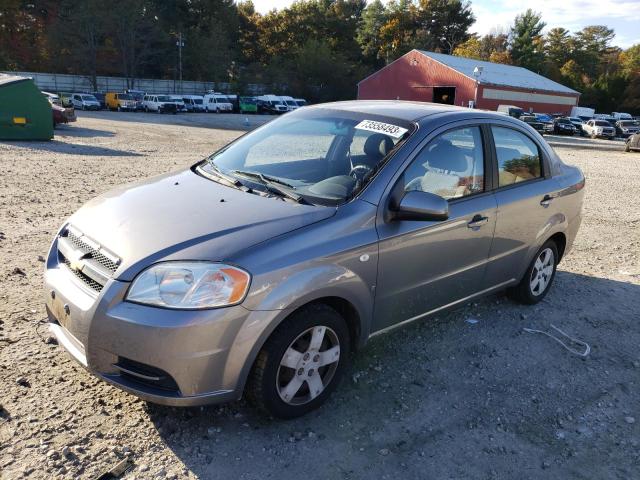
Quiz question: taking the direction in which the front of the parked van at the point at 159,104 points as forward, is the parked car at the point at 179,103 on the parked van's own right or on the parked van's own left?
on the parked van's own left

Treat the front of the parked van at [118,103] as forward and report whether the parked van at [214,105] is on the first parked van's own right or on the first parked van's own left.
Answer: on the first parked van's own left

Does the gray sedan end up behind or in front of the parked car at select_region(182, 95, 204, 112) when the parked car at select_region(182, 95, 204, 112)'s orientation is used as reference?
in front

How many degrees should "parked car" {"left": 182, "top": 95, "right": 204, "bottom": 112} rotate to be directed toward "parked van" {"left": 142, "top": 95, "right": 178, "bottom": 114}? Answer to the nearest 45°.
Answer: approximately 90° to its right

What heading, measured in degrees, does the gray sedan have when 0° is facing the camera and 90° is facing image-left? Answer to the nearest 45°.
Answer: approximately 45°

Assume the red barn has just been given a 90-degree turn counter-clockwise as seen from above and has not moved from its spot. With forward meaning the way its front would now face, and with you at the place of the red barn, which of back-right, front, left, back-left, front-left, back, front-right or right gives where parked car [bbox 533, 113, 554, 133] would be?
front

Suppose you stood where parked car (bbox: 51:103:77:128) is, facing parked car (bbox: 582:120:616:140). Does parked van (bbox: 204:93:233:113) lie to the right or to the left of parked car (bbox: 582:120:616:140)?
left

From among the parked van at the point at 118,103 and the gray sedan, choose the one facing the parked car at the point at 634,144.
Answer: the parked van at the point at 118,103

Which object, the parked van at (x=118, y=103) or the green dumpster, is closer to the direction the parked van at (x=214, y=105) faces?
the green dumpster

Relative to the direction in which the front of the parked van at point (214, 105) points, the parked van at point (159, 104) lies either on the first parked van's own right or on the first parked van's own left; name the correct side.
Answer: on the first parked van's own right

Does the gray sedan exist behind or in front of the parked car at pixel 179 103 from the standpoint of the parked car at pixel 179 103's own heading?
in front

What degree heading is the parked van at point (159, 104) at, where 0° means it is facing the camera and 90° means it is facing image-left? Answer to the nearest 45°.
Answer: approximately 315°

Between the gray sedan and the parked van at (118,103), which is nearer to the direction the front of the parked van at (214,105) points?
the gray sedan
